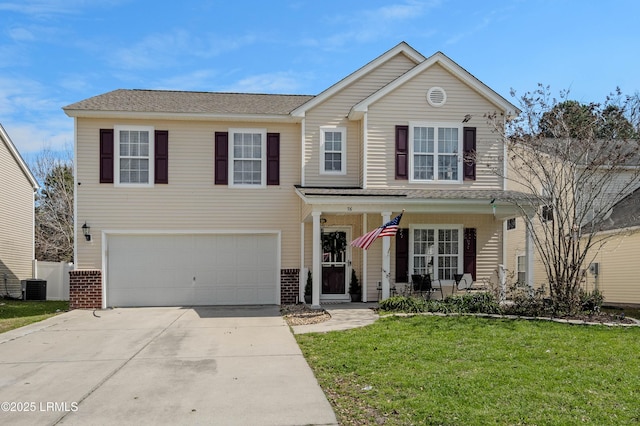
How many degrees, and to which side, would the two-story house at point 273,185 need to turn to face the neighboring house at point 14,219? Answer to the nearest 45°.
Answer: approximately 135° to its right

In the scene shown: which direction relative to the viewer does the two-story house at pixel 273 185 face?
toward the camera

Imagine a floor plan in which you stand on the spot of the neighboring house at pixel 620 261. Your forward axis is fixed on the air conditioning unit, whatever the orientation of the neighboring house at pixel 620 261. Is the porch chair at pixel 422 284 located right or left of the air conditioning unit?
left

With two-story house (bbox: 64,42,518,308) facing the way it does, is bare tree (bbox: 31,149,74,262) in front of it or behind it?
behind

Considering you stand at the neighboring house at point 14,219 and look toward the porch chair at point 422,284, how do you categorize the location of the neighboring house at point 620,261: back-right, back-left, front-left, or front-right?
front-left

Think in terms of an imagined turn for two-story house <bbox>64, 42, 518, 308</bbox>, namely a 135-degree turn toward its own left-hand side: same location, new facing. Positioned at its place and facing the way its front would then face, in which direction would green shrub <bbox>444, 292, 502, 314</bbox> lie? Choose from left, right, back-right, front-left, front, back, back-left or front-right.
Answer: right
